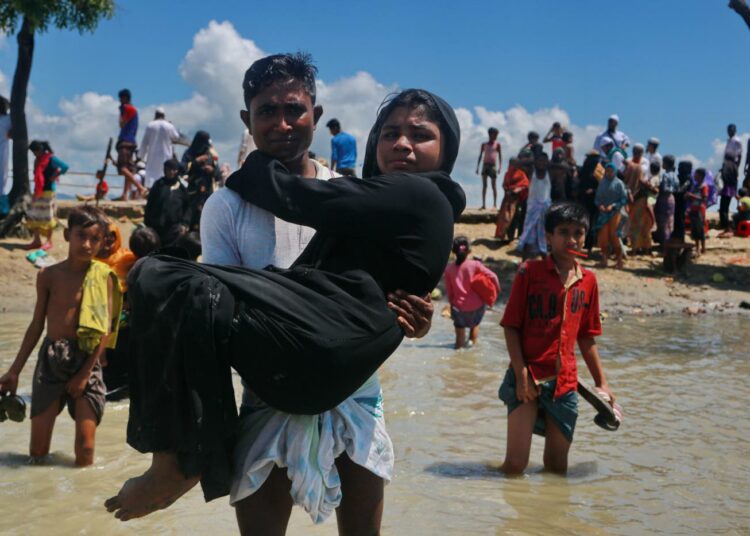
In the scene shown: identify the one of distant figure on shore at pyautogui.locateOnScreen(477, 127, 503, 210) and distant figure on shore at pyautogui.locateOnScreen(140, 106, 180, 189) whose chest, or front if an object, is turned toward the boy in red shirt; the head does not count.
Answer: distant figure on shore at pyautogui.locateOnScreen(477, 127, 503, 210)

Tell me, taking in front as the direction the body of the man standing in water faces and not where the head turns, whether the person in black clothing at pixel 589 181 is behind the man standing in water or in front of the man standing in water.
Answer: behind

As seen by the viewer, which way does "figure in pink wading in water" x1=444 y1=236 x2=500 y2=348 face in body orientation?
away from the camera

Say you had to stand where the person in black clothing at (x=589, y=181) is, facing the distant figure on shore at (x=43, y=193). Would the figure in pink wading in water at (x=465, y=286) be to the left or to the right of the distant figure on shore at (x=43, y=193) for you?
left

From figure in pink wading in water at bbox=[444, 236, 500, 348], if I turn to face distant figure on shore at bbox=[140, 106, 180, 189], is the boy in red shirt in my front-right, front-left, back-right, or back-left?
back-left

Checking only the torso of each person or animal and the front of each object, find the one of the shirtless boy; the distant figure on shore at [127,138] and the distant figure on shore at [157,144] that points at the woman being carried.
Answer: the shirtless boy
